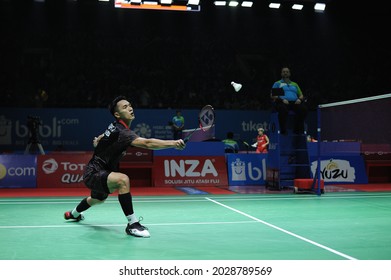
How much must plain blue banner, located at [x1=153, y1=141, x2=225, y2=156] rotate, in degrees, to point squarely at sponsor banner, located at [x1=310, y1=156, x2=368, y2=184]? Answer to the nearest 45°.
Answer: approximately 90° to its left

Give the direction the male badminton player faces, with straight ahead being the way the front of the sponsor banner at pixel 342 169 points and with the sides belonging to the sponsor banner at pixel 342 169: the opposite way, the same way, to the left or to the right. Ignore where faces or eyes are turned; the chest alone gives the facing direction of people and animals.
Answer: to the left

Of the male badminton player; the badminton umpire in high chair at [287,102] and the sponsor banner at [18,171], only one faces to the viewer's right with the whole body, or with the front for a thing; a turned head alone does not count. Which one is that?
the male badminton player

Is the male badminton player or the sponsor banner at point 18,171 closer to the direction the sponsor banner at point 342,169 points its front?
the male badminton player

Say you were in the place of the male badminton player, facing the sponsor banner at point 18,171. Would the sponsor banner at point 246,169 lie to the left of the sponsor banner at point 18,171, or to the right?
right

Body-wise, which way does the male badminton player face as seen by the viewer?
to the viewer's right

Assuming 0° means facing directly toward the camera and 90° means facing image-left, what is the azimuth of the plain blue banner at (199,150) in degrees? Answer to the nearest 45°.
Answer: approximately 0°

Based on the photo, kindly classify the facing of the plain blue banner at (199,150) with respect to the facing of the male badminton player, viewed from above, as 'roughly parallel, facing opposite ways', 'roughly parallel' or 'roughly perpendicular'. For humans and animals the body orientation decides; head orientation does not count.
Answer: roughly perpendicular

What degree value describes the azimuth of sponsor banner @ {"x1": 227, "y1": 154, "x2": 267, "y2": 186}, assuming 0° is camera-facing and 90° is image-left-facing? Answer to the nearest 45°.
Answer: approximately 0°

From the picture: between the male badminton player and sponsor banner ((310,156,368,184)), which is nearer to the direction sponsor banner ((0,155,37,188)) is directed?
the male badminton player

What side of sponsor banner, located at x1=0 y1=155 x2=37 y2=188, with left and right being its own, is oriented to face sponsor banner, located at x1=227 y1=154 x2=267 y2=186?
left

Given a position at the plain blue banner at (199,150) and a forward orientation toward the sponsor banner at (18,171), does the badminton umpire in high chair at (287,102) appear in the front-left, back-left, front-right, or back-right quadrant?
back-left
